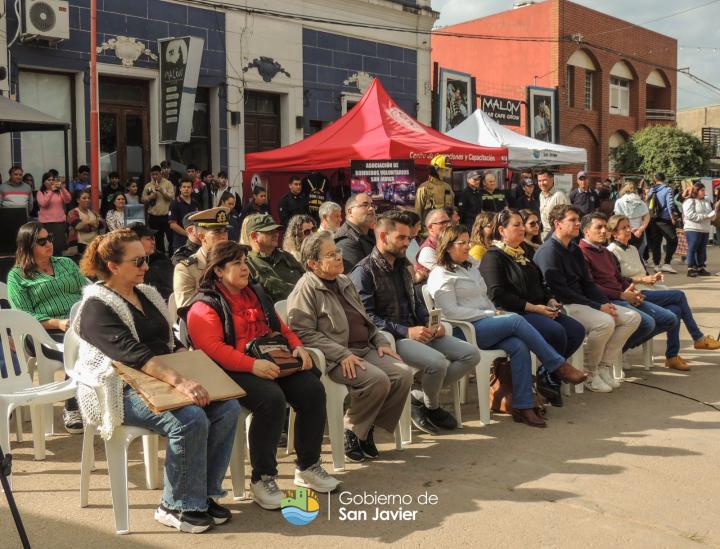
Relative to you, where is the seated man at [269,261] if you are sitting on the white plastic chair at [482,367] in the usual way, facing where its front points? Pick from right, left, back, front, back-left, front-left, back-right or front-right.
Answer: back-right

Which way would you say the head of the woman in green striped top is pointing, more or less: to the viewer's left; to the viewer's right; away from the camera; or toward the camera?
to the viewer's right

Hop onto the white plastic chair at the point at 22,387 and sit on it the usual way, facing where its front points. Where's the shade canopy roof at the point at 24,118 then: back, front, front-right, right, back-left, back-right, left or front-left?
back-left

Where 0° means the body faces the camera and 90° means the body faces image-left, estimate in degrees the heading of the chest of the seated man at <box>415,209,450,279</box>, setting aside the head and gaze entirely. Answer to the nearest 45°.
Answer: approximately 315°

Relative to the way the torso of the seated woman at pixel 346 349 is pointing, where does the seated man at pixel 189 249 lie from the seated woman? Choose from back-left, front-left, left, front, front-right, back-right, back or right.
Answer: back

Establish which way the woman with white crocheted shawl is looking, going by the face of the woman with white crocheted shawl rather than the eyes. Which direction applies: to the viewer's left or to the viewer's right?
to the viewer's right

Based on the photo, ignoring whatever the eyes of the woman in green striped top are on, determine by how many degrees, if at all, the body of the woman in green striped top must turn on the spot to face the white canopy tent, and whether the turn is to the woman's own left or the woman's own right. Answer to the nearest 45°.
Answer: approximately 90° to the woman's own left

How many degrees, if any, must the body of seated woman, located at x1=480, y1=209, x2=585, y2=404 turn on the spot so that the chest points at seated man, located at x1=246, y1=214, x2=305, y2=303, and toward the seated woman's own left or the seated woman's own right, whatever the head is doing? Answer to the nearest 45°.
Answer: approximately 90° to the seated woman's own right

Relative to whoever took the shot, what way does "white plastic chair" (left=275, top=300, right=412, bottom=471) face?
facing the viewer and to the right of the viewer

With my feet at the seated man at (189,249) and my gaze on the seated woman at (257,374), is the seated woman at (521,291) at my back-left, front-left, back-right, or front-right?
front-left

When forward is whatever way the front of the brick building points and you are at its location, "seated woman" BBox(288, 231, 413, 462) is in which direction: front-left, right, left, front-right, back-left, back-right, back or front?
front-right

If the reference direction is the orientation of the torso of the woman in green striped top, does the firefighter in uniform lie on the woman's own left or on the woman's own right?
on the woman's own left

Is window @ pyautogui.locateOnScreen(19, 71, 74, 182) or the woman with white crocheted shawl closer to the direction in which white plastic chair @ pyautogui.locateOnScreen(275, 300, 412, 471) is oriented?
the woman with white crocheted shawl

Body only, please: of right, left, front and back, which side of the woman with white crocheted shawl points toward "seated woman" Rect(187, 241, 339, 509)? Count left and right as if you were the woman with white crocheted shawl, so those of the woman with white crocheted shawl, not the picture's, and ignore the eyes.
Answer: left

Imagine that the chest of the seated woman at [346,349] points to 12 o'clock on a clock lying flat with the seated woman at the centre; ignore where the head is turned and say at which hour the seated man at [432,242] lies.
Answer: The seated man is roughly at 8 o'clock from the seated woman.
